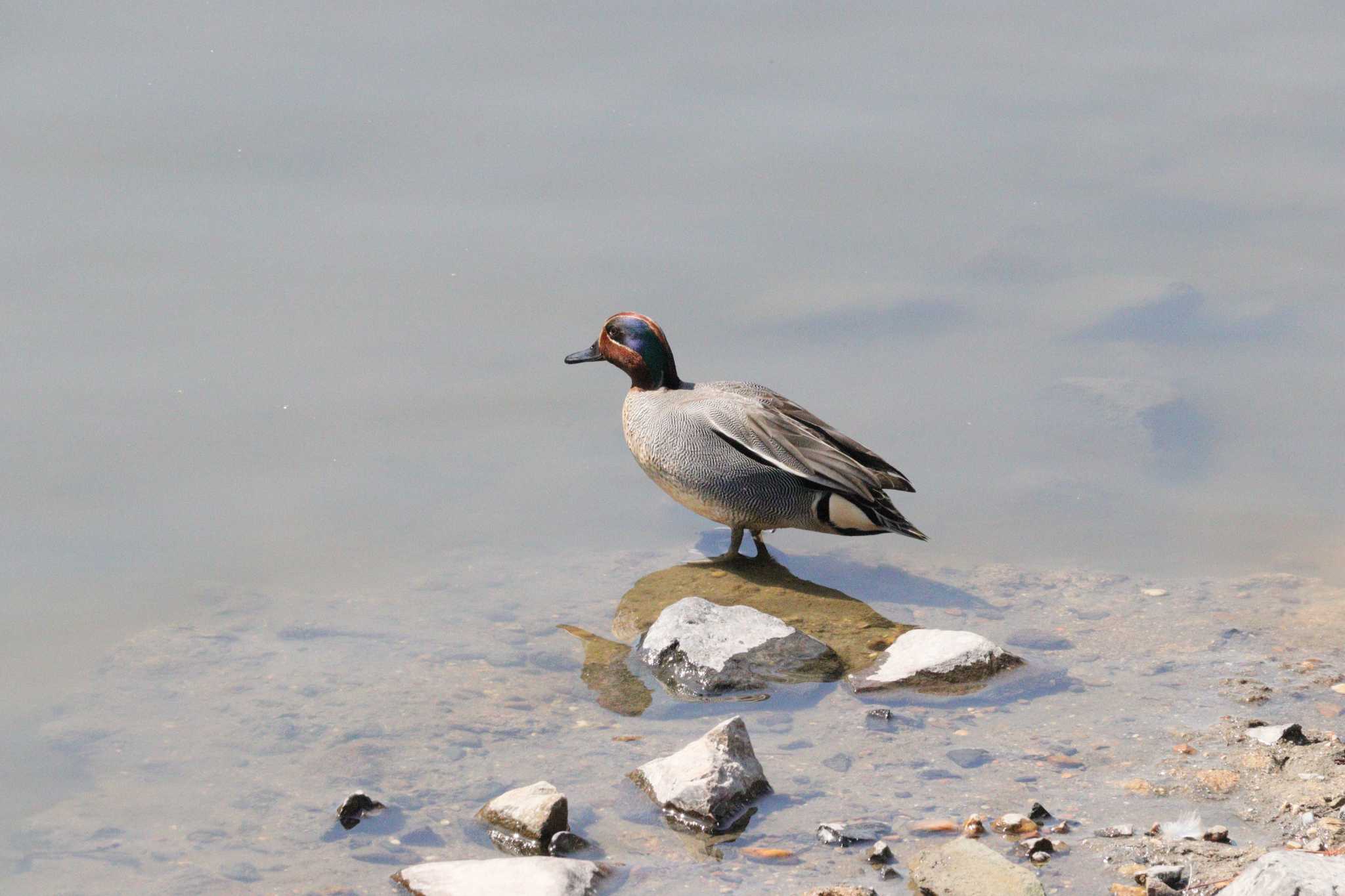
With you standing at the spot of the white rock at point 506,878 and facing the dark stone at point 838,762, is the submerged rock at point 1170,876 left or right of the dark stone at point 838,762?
right

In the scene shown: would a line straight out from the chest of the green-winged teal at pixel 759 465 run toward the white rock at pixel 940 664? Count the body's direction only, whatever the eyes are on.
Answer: no

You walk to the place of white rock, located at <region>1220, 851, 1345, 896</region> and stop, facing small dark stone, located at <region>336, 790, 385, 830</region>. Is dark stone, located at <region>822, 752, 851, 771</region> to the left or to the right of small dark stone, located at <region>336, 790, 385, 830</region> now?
right

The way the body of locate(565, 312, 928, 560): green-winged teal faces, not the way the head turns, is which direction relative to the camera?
to the viewer's left

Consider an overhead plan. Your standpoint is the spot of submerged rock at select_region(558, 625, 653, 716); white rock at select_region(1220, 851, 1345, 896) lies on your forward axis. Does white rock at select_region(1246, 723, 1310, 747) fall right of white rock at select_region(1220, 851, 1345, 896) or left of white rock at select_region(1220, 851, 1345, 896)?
left

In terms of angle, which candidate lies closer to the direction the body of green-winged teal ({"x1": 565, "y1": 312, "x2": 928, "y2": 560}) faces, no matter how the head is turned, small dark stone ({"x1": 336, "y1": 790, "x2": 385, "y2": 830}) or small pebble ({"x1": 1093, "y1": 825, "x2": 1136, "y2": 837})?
the small dark stone

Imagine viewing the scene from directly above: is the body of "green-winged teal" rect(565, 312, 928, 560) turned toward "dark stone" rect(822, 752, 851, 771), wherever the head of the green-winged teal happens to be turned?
no

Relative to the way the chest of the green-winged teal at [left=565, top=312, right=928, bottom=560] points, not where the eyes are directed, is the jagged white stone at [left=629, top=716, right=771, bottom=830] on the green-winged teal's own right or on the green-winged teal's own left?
on the green-winged teal's own left

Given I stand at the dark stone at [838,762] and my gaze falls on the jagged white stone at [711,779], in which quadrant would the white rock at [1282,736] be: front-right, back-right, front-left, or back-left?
back-left

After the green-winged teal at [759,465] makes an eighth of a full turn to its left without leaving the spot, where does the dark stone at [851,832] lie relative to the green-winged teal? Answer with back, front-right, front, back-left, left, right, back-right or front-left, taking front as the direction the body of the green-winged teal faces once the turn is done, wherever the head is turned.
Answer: front-left

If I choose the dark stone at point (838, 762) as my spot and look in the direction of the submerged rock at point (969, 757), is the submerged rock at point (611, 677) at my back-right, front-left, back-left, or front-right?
back-left

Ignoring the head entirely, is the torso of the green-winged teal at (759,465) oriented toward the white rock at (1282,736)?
no

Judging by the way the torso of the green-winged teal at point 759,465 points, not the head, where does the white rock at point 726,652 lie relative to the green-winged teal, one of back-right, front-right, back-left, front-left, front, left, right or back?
left
